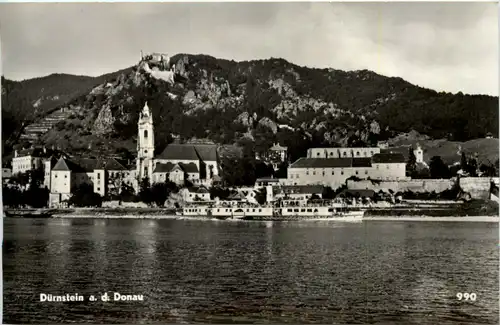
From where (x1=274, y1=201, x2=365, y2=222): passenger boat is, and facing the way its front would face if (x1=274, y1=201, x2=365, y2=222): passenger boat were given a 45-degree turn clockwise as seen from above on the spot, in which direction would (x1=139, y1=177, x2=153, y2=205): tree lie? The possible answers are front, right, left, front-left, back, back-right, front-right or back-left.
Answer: back-right

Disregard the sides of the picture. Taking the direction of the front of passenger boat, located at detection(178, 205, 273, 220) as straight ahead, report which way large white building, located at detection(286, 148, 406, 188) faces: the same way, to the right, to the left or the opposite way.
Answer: to the right

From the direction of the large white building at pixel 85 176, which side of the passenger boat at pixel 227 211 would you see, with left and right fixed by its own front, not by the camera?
back

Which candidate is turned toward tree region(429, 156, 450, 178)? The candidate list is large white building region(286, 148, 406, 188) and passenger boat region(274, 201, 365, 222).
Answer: the passenger boat

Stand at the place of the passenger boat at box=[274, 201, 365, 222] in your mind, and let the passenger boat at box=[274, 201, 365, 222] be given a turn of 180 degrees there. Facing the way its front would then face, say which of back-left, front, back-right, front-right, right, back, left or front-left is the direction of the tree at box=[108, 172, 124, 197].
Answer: front

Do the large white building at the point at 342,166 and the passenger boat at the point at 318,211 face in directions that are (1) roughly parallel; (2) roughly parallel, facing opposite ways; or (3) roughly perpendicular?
roughly perpendicular

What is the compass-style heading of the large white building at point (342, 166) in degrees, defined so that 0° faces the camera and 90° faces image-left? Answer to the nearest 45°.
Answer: approximately 0°
